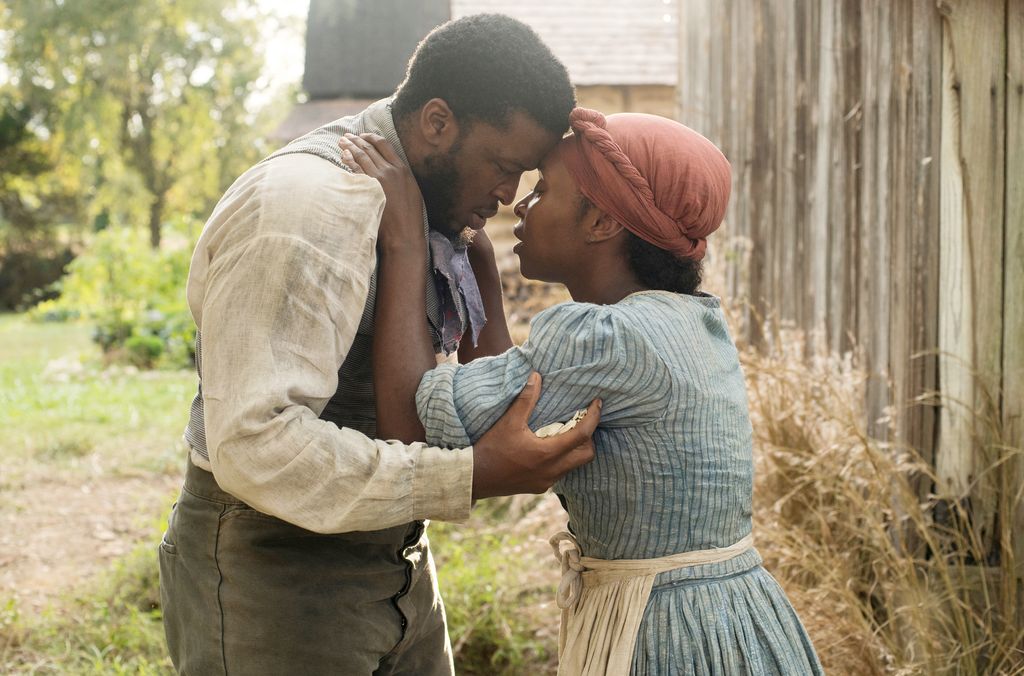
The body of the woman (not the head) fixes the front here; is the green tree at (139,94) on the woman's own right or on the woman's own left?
on the woman's own right

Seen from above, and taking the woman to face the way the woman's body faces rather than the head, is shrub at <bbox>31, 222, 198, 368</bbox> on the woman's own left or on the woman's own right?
on the woman's own right

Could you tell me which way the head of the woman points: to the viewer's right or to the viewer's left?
to the viewer's left

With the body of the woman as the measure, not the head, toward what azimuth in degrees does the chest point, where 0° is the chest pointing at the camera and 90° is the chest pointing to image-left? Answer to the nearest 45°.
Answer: approximately 90°
